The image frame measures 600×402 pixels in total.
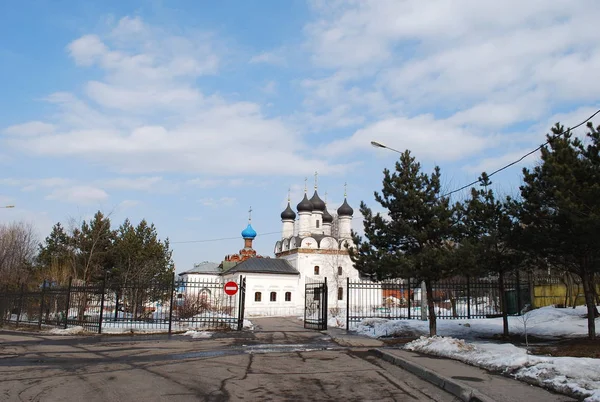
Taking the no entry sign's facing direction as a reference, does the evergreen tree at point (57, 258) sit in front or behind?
behind

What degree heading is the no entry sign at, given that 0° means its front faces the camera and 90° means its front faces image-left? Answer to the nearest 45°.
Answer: approximately 0°

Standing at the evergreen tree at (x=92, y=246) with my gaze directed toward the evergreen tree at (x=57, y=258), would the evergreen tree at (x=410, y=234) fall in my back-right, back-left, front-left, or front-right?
back-left

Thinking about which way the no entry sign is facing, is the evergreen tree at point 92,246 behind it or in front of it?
behind

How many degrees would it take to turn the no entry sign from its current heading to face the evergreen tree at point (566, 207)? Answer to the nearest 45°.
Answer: approximately 45° to its left

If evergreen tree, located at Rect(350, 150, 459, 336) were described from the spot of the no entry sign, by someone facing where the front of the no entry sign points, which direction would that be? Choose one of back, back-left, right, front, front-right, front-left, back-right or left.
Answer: front-left

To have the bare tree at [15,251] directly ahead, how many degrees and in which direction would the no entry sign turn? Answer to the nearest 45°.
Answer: approximately 135° to its right
